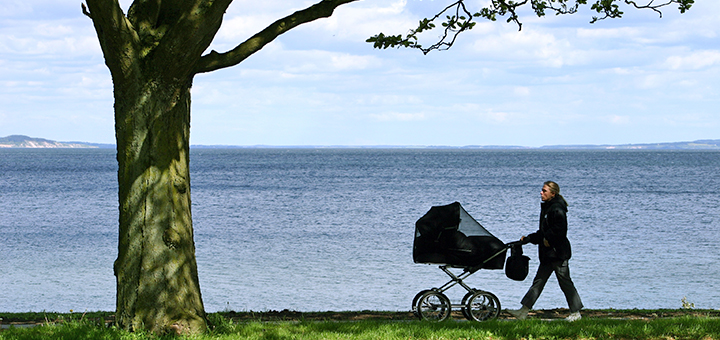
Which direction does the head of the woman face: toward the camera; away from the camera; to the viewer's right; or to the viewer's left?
to the viewer's left

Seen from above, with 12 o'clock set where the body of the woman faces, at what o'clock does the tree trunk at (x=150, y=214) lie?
The tree trunk is roughly at 11 o'clock from the woman.

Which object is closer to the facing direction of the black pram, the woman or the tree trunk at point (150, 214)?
the tree trunk

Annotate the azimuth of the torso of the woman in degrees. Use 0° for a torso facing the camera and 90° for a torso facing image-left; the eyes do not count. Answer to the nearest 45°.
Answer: approximately 90°

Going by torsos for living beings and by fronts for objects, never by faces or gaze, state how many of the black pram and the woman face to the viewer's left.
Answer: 2

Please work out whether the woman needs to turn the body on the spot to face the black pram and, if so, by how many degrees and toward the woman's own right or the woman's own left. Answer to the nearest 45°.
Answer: approximately 45° to the woman's own left

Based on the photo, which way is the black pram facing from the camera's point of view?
to the viewer's left

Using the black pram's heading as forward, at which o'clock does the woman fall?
The woman is roughly at 5 o'clock from the black pram.

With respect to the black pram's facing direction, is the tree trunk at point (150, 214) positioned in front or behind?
in front

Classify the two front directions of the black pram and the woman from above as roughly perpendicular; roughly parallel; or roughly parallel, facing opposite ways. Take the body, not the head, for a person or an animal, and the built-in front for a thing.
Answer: roughly parallel
